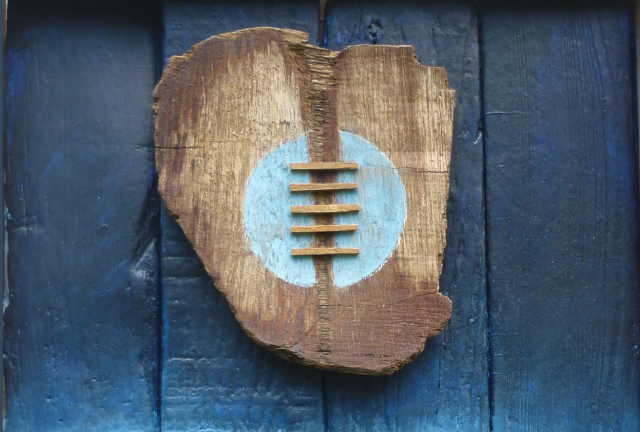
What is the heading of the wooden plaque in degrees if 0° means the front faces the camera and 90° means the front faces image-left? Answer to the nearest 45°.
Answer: approximately 0°
